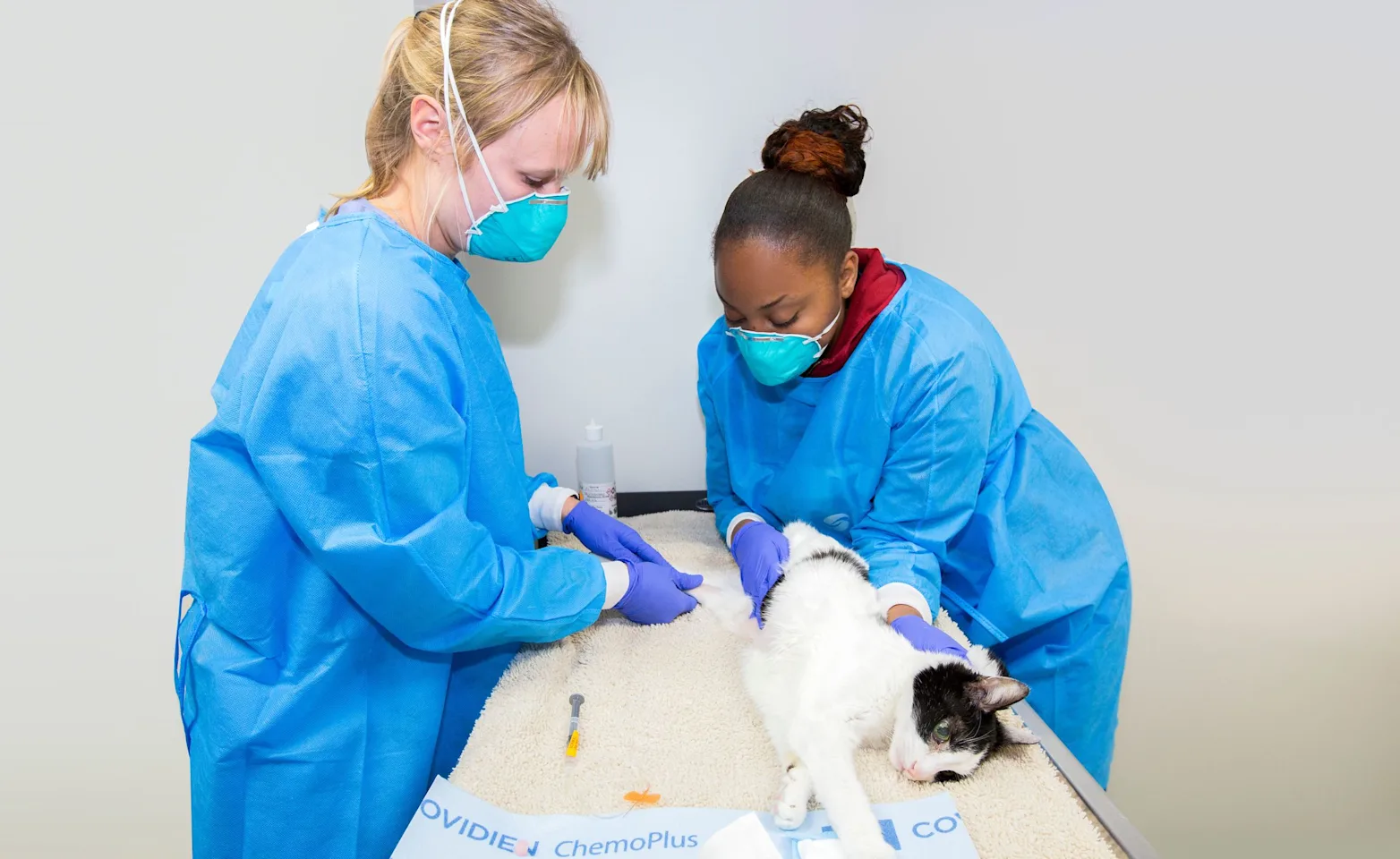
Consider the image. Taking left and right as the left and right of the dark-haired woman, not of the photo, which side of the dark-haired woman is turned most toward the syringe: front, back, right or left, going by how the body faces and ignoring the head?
front

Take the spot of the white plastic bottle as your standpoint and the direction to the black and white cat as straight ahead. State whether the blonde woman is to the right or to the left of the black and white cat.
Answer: right

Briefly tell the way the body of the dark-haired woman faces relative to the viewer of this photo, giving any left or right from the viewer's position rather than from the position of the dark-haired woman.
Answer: facing the viewer and to the left of the viewer

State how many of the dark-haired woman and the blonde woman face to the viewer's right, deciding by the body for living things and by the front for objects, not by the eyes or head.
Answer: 1

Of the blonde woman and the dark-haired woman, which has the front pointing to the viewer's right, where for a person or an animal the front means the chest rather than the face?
the blonde woman

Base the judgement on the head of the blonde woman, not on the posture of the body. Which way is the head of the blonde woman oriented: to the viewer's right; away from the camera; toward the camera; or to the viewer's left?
to the viewer's right

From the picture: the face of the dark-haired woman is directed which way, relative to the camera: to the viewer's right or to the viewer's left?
to the viewer's left

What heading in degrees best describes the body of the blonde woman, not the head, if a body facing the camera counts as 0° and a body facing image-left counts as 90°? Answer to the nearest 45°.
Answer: approximately 270°

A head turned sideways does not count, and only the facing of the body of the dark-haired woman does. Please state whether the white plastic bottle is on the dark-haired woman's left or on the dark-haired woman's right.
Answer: on the dark-haired woman's right

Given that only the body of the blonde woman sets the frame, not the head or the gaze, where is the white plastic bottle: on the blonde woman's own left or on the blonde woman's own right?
on the blonde woman's own left

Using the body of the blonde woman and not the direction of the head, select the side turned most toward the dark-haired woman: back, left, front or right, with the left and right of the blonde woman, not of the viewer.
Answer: front
